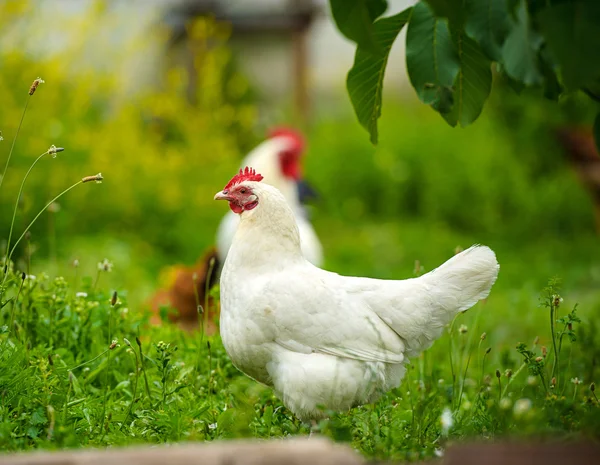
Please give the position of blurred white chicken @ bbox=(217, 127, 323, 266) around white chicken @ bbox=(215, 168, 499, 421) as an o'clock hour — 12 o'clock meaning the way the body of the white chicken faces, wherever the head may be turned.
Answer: The blurred white chicken is roughly at 3 o'clock from the white chicken.

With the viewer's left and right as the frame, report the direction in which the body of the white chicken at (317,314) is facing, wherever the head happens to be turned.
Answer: facing to the left of the viewer

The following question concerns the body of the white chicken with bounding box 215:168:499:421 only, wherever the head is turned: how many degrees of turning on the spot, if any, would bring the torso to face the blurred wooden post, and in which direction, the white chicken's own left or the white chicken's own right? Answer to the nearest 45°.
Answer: approximately 90° to the white chicken's own right

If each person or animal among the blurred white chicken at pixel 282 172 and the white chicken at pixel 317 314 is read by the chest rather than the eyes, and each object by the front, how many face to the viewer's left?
1

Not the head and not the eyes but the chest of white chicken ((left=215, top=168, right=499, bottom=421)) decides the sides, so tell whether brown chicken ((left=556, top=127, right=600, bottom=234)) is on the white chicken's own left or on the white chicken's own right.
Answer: on the white chicken's own right
